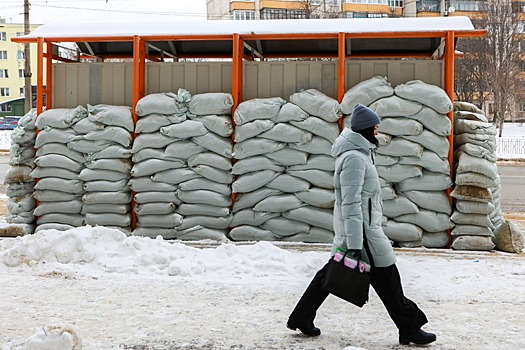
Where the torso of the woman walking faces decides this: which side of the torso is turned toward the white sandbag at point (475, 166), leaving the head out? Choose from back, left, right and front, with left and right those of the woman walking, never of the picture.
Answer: left

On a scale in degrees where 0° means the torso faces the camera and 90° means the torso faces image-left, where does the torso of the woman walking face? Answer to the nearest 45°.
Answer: approximately 270°

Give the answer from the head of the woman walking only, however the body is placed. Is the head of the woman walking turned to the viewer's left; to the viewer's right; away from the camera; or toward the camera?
to the viewer's right

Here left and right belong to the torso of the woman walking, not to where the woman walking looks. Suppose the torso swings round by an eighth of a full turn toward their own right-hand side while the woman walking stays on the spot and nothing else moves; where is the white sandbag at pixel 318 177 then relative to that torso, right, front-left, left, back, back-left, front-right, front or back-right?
back-left

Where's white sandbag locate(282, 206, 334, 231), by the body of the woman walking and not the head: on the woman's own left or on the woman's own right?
on the woman's own left

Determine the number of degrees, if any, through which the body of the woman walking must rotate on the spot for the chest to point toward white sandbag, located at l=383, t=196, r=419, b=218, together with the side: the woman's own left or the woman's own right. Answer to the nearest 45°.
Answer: approximately 90° to the woman's own left

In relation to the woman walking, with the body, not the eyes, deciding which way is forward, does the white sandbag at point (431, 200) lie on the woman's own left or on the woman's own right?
on the woman's own left

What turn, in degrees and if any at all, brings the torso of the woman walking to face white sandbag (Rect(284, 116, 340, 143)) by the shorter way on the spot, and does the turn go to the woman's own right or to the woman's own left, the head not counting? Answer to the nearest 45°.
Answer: approximately 90° to the woman's own left

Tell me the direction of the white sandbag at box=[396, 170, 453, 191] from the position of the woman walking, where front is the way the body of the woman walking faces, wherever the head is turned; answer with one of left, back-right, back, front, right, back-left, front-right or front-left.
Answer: left

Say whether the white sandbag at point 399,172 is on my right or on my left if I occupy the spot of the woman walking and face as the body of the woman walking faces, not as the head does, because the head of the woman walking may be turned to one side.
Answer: on my left

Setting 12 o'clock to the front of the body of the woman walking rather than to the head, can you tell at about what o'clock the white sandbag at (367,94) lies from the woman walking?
The white sandbag is roughly at 9 o'clock from the woman walking.

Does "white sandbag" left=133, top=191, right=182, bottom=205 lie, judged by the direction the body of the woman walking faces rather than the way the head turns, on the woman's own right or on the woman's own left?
on the woman's own left
